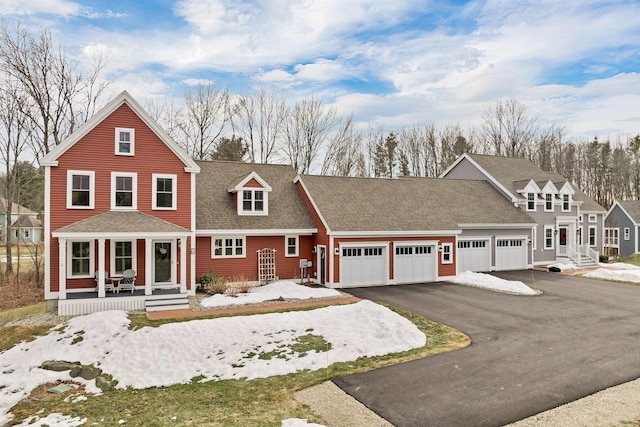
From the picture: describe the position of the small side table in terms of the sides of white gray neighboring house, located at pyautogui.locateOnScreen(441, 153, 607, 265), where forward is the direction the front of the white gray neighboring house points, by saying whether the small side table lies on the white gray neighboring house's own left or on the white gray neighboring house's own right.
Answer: on the white gray neighboring house's own right

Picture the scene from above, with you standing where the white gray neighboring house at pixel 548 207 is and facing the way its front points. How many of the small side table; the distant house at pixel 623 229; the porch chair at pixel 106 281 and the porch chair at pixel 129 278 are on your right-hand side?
3

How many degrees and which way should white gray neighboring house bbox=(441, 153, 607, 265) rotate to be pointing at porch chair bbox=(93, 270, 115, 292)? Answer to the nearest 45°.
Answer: approximately 90° to its right

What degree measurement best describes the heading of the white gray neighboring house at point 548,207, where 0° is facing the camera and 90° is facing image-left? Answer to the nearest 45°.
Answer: approximately 315°

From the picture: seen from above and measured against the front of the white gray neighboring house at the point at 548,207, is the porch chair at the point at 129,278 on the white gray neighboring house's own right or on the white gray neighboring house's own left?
on the white gray neighboring house's own right

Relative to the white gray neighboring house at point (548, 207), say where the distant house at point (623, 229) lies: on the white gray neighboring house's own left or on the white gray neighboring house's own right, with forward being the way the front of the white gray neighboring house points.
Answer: on the white gray neighboring house's own left
